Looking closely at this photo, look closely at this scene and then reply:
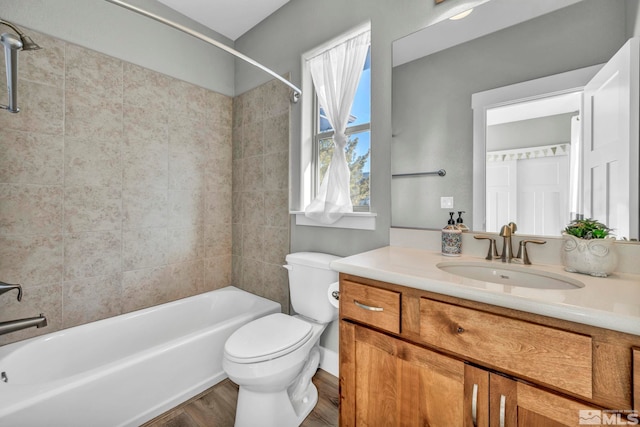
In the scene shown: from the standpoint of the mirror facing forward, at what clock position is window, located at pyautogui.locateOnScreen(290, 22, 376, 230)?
The window is roughly at 2 o'clock from the mirror.

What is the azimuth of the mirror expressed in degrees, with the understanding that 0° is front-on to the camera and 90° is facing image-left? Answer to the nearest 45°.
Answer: approximately 45°

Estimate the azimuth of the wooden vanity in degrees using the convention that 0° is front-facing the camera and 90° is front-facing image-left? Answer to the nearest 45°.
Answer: approximately 45°

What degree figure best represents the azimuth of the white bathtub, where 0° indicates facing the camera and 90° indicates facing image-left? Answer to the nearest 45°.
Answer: approximately 315°

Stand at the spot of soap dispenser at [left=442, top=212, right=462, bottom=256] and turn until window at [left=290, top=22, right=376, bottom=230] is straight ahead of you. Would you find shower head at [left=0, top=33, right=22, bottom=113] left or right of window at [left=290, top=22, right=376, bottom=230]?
left
